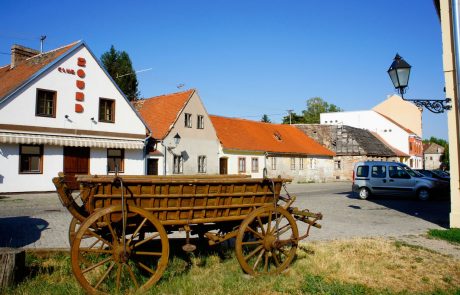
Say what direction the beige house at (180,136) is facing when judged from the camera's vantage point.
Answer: facing the viewer and to the right of the viewer

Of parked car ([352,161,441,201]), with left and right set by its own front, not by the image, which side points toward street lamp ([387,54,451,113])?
right

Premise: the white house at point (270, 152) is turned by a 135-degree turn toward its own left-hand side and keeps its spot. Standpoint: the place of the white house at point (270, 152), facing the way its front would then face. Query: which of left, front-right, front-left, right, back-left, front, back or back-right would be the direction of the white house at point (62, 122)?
back

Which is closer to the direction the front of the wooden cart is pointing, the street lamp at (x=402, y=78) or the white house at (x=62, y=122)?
the street lamp

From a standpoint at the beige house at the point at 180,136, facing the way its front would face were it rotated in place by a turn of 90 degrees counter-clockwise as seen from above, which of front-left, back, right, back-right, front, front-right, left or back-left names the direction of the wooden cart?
back-right

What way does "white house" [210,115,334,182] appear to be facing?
toward the camera

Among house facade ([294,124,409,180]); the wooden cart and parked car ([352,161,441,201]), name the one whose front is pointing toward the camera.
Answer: the house facade

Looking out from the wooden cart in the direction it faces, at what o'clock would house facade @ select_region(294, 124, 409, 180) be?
The house facade is roughly at 10 o'clock from the wooden cart.

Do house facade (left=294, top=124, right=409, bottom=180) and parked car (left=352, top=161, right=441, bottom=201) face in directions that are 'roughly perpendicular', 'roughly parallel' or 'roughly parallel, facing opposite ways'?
roughly perpendicular

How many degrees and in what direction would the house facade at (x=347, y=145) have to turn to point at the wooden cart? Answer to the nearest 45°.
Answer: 0° — it already faces it

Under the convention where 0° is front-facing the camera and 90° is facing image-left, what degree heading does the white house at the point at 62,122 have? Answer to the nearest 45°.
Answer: approximately 315°

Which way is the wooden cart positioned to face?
to the viewer's right

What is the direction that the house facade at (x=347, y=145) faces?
toward the camera

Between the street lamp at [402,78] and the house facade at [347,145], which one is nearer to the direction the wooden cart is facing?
the street lamp

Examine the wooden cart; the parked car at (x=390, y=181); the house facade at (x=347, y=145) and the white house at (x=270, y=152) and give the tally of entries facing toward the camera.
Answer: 2

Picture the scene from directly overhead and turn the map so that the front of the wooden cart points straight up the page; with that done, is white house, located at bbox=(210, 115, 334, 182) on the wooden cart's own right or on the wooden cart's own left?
on the wooden cart's own left
